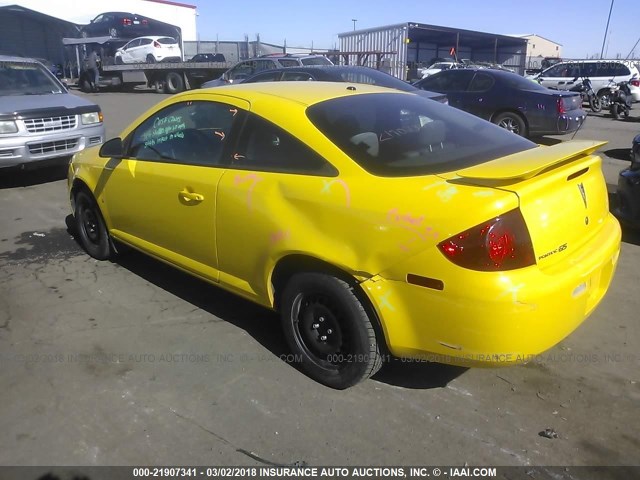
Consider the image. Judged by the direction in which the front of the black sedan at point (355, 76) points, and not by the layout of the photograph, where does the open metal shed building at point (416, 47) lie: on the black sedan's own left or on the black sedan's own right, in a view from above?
on the black sedan's own right

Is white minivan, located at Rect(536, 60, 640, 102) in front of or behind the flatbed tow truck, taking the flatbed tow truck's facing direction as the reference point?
behind

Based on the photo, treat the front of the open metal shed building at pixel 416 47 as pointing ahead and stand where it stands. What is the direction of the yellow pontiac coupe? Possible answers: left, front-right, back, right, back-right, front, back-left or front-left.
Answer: front-right

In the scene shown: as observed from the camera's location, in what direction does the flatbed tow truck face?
facing to the left of the viewer

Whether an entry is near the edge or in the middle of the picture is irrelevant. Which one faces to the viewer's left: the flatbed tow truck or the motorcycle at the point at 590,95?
the flatbed tow truck

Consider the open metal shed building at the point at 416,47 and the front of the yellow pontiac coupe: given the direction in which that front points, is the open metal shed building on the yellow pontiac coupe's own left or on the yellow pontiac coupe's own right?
on the yellow pontiac coupe's own right

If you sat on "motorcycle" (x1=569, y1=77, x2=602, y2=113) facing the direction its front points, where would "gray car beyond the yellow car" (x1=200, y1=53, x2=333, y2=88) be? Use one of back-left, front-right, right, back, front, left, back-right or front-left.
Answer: right

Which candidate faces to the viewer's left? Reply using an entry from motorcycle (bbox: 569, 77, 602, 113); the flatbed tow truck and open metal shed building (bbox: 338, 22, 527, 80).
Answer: the flatbed tow truck

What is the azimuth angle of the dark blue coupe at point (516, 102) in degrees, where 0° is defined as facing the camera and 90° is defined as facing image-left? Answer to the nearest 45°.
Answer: approximately 135°

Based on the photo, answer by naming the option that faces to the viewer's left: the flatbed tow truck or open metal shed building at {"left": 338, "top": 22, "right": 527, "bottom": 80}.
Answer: the flatbed tow truck

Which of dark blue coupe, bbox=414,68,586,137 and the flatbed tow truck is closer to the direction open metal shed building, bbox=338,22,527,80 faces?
the dark blue coupe

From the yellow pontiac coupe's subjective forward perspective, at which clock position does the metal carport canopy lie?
The metal carport canopy is roughly at 2 o'clock from the yellow pontiac coupe.

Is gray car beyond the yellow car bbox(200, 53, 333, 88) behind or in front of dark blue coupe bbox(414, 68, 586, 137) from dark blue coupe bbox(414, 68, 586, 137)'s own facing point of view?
in front

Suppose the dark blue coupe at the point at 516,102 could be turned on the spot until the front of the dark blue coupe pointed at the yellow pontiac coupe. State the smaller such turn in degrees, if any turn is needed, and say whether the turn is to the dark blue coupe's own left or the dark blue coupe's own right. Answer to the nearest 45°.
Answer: approximately 135° to the dark blue coupe's own left
